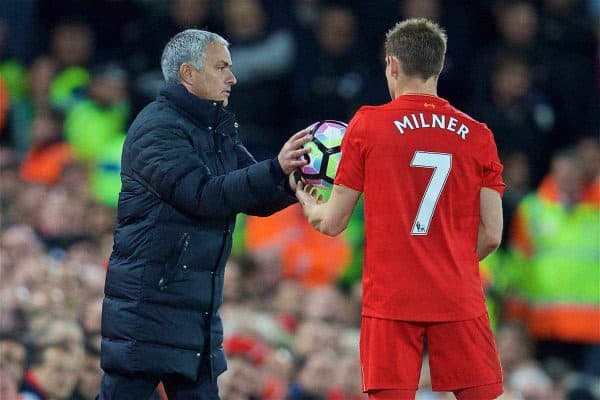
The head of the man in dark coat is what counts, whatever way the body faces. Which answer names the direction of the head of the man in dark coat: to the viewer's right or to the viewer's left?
to the viewer's right

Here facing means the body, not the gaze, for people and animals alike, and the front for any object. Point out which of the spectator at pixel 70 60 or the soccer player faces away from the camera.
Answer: the soccer player

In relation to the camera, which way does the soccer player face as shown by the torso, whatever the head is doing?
away from the camera

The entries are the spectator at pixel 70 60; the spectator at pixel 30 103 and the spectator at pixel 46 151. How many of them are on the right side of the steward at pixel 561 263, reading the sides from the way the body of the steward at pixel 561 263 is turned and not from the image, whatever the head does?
3

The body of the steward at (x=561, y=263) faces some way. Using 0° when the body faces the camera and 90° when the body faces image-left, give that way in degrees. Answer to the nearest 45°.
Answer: approximately 0°

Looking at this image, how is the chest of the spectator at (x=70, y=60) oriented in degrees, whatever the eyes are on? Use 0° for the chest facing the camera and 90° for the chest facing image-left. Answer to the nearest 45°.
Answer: approximately 0°

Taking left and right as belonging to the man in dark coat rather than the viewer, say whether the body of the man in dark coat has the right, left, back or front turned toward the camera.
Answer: right

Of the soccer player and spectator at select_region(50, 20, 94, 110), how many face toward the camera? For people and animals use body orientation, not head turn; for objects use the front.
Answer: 1

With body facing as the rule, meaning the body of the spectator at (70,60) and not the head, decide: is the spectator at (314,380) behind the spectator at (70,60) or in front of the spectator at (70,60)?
in front

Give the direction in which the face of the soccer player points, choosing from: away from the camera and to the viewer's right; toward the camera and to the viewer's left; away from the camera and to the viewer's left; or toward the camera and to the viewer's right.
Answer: away from the camera and to the viewer's left
